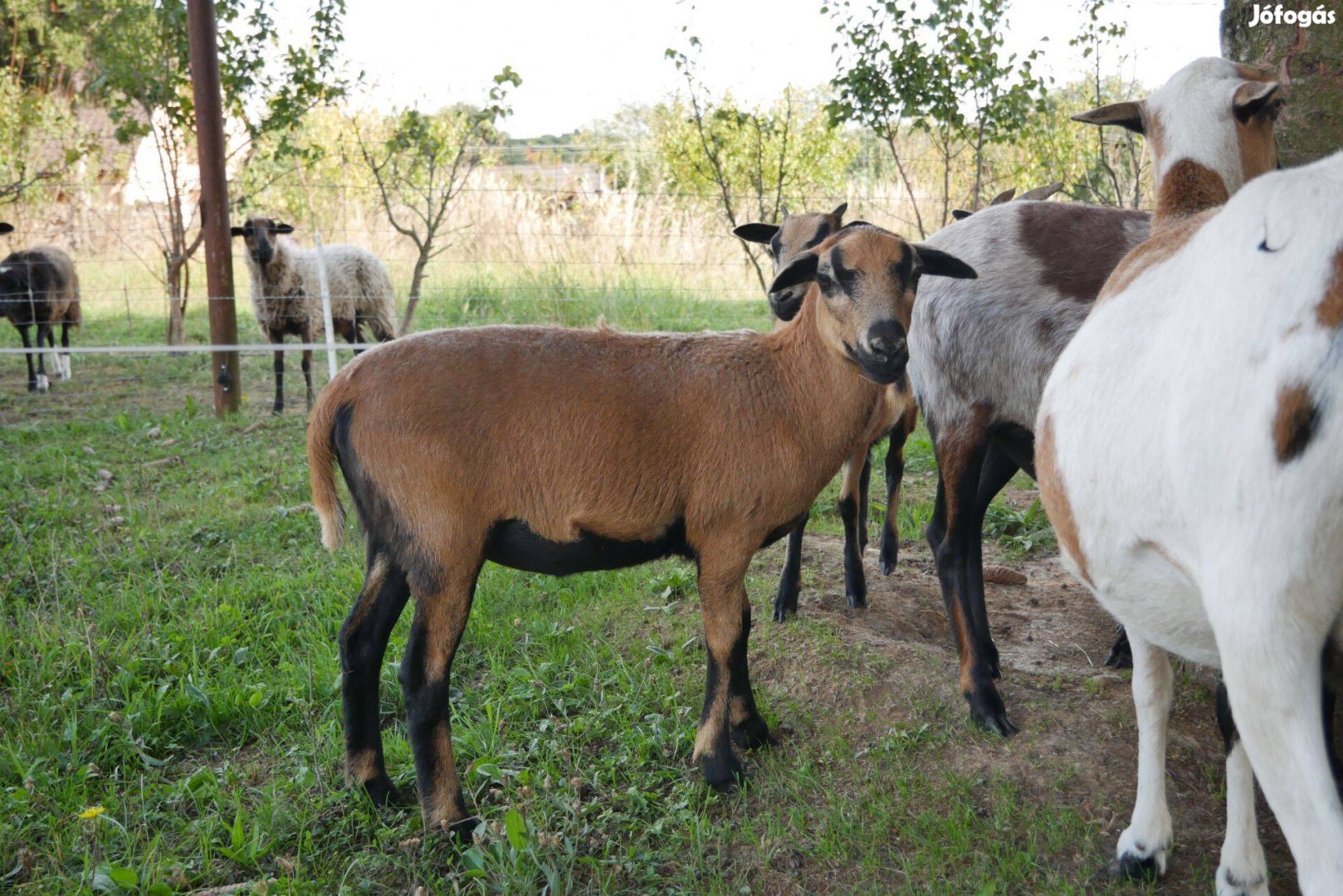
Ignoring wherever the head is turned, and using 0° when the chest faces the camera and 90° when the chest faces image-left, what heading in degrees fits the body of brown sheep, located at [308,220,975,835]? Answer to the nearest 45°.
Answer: approximately 270°

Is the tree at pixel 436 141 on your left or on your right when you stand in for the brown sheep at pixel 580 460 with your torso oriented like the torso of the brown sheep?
on your left

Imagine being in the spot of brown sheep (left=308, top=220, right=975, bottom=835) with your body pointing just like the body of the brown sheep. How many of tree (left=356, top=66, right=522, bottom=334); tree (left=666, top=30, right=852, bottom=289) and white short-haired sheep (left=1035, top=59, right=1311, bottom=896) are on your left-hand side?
2

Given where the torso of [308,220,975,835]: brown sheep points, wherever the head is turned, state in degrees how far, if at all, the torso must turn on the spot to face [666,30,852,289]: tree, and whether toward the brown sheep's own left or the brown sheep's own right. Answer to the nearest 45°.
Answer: approximately 90° to the brown sheep's own left

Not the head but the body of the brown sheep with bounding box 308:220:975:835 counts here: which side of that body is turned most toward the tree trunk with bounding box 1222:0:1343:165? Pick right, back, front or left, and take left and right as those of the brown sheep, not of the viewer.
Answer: front

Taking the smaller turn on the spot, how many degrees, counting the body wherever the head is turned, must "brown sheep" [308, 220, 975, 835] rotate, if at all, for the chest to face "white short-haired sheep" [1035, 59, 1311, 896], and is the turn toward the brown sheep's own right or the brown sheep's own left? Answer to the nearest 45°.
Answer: approximately 45° to the brown sheep's own right
